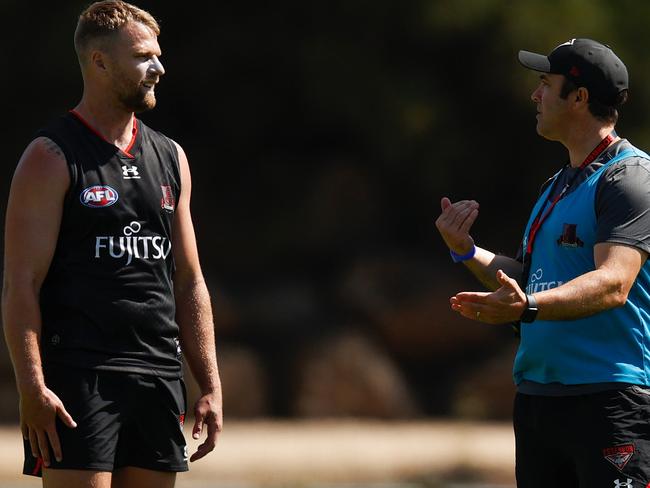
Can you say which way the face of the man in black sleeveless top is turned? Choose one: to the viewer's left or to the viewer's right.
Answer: to the viewer's right

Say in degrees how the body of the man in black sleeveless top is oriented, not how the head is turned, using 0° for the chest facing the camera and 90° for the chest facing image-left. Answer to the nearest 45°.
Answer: approximately 315°
